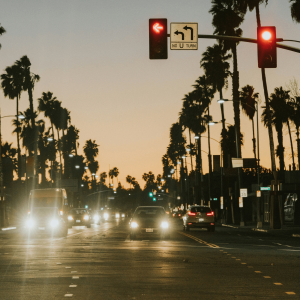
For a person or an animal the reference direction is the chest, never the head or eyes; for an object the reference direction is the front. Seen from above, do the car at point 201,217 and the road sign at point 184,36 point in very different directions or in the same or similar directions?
very different directions

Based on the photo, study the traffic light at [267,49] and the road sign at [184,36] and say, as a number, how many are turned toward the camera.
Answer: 2

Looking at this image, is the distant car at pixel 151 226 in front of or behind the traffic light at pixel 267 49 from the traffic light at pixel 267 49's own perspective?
behind

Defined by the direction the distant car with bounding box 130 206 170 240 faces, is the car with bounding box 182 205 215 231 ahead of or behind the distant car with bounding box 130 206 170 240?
behind

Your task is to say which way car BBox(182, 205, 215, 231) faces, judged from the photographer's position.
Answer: facing away from the viewer

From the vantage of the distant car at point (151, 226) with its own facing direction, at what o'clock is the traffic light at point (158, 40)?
The traffic light is roughly at 12 o'clock from the distant car.

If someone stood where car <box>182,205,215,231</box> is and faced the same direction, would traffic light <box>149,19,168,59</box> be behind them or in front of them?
behind

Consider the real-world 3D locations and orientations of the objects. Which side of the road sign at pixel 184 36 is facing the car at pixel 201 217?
back

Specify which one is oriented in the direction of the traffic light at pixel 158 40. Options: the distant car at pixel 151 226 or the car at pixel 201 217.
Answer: the distant car

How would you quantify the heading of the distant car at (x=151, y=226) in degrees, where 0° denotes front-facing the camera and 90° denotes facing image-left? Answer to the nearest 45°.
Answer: approximately 0°

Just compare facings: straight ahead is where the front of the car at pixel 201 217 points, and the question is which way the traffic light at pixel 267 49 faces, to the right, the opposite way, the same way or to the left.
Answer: the opposite way
